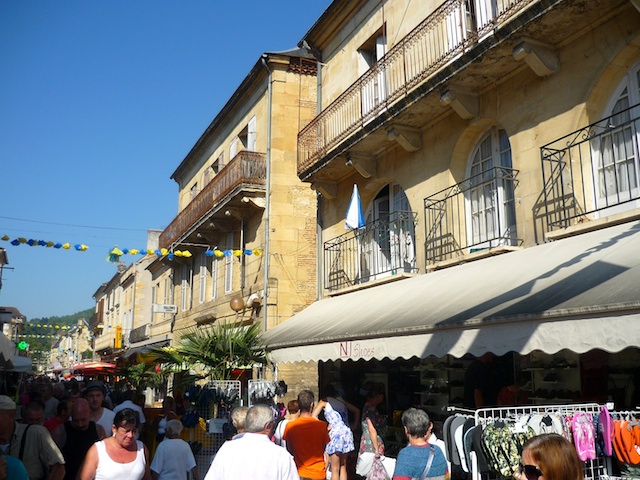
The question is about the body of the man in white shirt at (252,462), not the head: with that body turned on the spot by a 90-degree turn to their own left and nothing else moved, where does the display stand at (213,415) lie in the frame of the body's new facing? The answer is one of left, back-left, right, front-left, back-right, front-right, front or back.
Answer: right

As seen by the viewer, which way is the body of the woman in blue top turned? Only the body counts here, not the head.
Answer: away from the camera

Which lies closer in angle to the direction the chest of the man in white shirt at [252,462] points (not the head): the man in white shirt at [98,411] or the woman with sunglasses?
the man in white shirt

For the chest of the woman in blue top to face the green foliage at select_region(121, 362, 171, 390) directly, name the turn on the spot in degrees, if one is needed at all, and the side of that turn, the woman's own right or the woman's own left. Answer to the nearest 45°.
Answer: approximately 45° to the woman's own left

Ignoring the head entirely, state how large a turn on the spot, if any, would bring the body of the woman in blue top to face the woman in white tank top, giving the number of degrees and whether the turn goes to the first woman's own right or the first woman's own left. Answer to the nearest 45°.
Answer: approximately 90° to the first woman's own left

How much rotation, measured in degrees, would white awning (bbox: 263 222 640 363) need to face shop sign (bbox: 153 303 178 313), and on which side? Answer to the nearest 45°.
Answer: approximately 90° to its right

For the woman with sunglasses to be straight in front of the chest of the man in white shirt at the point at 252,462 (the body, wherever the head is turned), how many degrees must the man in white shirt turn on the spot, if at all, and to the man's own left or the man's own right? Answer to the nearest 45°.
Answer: approximately 135° to the man's own right

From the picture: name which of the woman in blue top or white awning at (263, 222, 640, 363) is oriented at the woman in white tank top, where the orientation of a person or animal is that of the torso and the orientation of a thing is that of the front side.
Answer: the white awning

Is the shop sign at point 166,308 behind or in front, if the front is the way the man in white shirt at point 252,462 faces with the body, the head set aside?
in front

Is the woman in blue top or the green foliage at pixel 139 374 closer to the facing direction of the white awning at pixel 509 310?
the woman in blue top

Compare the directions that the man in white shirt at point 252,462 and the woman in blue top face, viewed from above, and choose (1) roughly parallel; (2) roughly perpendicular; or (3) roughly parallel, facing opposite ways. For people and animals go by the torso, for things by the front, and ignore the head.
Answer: roughly parallel

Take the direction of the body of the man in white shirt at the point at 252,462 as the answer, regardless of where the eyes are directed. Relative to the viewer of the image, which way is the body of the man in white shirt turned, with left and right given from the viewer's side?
facing away from the viewer

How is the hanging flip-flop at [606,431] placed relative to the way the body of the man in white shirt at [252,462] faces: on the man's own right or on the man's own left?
on the man's own right

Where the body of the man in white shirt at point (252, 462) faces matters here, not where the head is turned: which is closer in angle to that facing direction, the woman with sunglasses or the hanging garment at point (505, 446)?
the hanging garment

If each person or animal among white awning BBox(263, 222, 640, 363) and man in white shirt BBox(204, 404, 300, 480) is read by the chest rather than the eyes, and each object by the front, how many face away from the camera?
1

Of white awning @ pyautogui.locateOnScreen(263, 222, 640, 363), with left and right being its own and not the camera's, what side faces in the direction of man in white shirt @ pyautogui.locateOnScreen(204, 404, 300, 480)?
front
